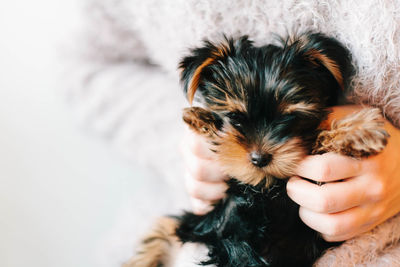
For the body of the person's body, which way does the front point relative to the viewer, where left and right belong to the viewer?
facing the viewer
